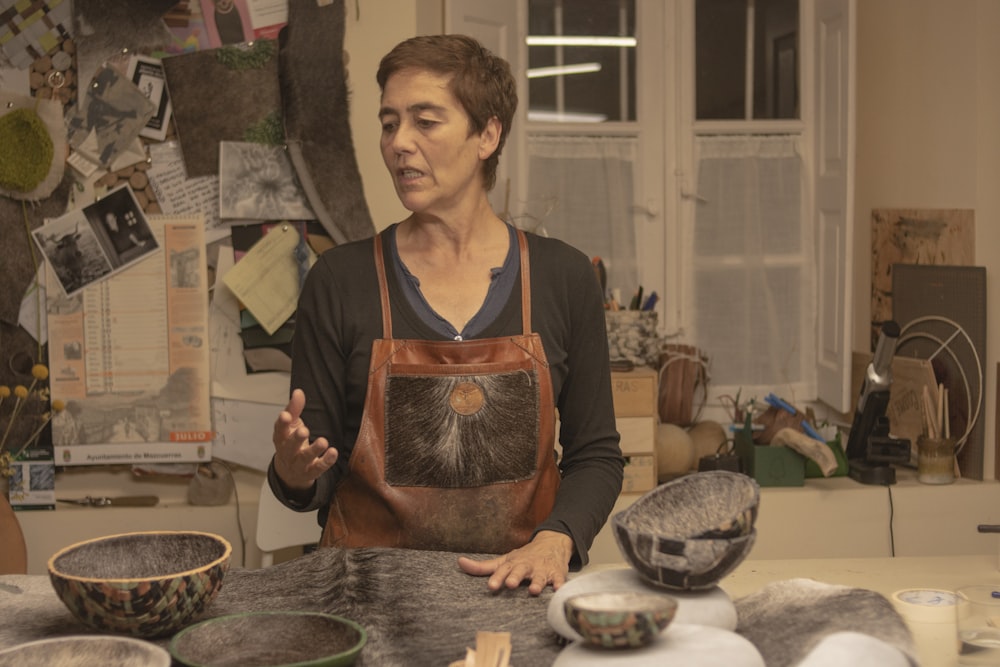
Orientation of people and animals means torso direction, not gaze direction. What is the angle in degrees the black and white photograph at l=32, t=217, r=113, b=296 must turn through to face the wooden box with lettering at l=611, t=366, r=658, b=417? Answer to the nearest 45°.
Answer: approximately 90° to its left

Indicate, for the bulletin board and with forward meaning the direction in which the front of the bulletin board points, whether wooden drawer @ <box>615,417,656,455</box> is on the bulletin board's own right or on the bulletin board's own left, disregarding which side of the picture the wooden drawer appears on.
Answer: on the bulletin board's own left

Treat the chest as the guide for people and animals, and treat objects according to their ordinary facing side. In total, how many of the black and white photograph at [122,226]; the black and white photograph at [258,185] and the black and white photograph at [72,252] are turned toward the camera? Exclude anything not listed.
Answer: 3

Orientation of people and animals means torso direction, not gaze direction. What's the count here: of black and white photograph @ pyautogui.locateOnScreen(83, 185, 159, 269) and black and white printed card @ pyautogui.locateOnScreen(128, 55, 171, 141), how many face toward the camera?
2

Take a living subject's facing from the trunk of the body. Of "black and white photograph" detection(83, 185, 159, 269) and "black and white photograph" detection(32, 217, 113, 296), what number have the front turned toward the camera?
2

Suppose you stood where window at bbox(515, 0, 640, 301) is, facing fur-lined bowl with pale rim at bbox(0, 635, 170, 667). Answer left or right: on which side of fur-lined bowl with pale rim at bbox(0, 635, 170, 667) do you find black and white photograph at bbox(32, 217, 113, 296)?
right

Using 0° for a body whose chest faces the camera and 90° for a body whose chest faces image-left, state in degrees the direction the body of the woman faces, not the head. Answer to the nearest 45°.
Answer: approximately 0°

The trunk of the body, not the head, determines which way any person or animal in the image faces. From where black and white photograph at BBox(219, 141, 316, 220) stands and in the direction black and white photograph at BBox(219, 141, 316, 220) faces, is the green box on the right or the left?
on its left

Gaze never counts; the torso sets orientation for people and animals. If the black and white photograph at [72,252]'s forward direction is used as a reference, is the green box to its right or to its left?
on its left
